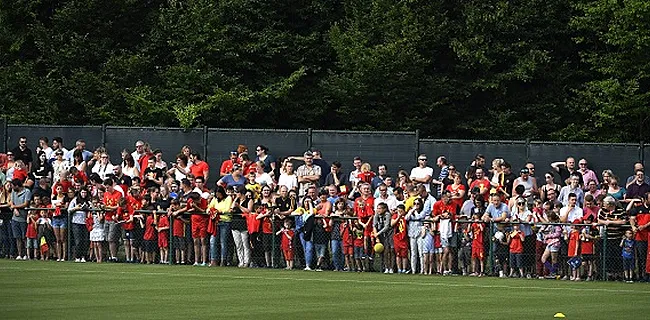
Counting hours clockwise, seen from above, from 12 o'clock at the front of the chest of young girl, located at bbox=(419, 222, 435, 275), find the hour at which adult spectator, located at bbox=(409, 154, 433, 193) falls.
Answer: The adult spectator is roughly at 6 o'clock from the young girl.

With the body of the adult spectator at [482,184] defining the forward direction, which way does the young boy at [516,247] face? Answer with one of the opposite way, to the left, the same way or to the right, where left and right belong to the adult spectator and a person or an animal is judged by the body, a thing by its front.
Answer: the same way

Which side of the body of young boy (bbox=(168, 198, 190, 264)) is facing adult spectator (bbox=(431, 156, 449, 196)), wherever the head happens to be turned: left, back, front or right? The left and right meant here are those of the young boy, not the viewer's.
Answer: left

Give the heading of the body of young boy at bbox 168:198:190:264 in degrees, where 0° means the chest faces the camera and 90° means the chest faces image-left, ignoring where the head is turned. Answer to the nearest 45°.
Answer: approximately 0°

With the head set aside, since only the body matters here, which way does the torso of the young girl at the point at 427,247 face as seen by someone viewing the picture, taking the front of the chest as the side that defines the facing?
toward the camera

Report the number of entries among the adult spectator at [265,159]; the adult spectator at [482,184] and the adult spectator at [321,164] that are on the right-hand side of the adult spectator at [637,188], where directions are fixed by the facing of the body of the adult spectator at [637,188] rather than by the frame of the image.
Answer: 3

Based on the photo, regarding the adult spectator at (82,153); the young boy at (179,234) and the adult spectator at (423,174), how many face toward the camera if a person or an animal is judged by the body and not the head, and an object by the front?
3

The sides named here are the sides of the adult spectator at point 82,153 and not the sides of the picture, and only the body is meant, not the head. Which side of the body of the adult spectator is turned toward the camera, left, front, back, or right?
front

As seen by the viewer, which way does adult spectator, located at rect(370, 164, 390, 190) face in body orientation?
toward the camera

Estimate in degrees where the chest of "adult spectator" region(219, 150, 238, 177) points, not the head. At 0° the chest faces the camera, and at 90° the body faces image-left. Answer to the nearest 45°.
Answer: approximately 315°

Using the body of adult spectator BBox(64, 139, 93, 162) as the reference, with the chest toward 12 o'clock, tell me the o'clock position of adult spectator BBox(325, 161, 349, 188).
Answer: adult spectator BBox(325, 161, 349, 188) is roughly at 10 o'clock from adult spectator BBox(64, 139, 93, 162).

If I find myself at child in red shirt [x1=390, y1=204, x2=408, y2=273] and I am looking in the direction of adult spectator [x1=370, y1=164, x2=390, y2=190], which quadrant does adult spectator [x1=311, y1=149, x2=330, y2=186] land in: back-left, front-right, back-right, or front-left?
front-left

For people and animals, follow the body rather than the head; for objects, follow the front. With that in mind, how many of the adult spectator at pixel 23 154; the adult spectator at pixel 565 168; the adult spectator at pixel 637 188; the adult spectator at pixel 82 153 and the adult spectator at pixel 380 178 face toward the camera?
5

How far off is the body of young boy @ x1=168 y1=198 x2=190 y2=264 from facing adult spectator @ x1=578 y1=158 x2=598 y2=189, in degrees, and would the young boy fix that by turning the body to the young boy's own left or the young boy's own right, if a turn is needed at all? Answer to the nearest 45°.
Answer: approximately 90° to the young boy's own left

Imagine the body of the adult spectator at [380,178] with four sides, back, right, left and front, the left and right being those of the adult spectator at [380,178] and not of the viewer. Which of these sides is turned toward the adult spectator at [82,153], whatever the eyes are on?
right

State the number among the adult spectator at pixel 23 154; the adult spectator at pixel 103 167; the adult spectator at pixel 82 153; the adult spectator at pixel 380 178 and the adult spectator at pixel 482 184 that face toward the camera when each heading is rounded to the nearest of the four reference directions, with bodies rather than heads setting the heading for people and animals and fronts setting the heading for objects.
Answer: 5
